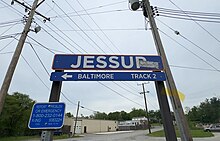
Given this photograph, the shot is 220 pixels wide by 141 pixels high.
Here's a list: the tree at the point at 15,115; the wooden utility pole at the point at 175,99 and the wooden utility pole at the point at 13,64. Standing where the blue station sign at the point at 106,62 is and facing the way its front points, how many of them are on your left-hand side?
1

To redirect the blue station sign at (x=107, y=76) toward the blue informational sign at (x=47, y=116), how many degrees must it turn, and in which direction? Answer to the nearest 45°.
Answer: approximately 45° to its right

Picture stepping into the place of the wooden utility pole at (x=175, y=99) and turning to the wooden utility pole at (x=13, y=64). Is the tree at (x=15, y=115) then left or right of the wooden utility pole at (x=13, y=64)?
right

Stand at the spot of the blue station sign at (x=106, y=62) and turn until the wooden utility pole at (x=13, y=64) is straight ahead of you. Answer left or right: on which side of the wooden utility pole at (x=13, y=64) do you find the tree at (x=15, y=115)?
right

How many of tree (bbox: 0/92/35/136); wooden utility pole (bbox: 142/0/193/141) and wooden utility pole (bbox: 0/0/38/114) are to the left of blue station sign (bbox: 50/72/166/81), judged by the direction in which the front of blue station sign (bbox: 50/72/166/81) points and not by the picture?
1

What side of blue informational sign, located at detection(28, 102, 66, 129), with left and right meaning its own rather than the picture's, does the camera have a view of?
front

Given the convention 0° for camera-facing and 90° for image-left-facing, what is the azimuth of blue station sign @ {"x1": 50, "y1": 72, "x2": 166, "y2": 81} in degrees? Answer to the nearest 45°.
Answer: approximately 0°

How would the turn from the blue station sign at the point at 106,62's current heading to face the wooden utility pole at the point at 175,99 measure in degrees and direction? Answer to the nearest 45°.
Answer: approximately 90° to its left

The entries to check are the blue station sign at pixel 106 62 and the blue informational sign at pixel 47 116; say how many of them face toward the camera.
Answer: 2

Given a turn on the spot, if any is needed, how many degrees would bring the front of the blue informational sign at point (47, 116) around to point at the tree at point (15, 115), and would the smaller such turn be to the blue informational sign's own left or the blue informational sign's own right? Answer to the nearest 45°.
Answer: approximately 180°

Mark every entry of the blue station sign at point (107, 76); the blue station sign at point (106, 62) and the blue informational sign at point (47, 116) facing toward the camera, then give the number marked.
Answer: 3

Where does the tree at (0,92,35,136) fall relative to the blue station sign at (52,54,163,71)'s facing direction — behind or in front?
behind
